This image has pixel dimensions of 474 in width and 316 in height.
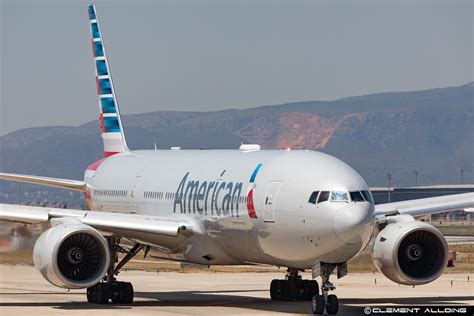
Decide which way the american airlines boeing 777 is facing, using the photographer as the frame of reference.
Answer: facing the viewer and to the right of the viewer
